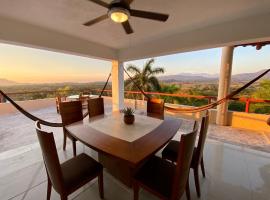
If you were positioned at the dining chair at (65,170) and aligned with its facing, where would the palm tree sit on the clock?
The palm tree is roughly at 12 o'clock from the dining chair.

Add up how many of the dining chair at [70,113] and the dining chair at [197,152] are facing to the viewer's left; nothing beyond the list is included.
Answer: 1

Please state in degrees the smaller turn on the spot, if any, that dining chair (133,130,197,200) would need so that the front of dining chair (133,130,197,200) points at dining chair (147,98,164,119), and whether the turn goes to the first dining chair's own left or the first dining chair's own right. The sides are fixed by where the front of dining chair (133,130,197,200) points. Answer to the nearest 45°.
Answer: approximately 45° to the first dining chair's own right

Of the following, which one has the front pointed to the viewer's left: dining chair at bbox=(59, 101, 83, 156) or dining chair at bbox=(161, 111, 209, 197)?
dining chair at bbox=(161, 111, 209, 197)

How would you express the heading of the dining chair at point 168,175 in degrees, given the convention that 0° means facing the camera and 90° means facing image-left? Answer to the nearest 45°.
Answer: approximately 135°

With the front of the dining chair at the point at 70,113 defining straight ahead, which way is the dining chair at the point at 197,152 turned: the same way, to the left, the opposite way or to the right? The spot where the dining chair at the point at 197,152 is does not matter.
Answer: the opposite way

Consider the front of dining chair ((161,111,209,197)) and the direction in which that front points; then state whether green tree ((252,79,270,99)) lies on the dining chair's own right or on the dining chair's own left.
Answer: on the dining chair's own right

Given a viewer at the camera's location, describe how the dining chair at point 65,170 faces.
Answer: facing away from the viewer and to the right of the viewer

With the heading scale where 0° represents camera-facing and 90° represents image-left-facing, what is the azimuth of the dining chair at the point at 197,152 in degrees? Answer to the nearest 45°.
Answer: approximately 90°

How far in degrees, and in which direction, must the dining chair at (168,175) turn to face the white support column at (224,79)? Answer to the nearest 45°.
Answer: approximately 90° to its right

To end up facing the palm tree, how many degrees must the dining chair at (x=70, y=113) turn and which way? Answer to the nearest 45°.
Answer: approximately 90° to its left

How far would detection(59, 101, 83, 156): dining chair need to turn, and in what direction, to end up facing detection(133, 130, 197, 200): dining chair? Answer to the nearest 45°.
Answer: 0° — it already faces it

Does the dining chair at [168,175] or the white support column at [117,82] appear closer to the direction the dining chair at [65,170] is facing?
the white support column
